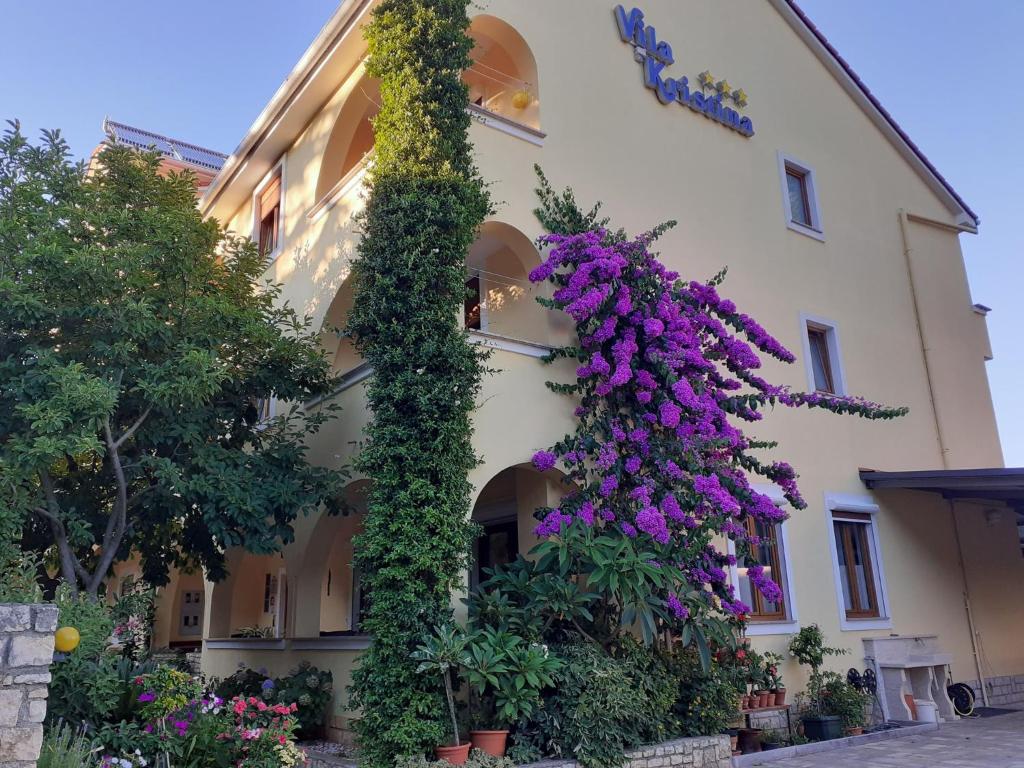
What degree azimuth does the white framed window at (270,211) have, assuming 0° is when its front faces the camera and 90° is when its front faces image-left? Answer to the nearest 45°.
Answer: approximately 45°

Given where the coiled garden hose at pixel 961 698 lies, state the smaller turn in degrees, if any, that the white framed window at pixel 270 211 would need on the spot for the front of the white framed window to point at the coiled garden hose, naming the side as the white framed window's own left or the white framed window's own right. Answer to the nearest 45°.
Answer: approximately 135° to the white framed window's own left

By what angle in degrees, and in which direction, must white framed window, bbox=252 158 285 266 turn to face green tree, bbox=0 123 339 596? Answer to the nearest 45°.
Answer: approximately 45° to its left

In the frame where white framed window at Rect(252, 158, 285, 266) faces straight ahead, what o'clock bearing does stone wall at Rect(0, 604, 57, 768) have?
The stone wall is roughly at 11 o'clock from the white framed window.

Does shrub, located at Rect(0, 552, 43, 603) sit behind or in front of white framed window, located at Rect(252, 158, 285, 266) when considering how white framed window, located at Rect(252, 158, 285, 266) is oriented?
in front

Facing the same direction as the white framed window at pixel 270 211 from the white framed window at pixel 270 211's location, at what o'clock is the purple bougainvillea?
The purple bougainvillea is roughly at 9 o'clock from the white framed window.

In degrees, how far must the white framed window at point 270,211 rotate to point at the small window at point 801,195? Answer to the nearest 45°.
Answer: approximately 135° to its left
